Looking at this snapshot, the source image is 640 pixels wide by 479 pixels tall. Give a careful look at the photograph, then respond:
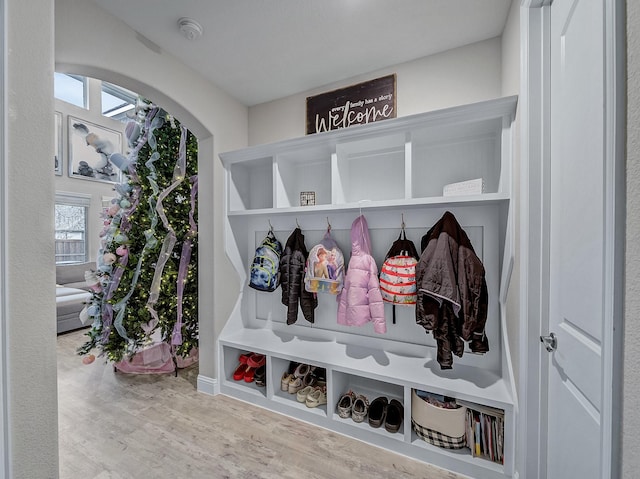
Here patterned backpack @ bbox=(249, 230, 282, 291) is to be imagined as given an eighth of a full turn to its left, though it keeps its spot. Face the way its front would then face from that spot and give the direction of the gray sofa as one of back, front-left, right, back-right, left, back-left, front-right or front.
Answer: back-right

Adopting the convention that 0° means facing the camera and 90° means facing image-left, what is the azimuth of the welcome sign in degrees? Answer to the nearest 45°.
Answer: approximately 45°

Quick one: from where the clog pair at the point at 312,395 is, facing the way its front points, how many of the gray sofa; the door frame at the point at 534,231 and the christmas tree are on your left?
1

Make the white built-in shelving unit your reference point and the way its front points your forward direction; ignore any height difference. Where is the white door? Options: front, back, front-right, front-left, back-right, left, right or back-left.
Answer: left

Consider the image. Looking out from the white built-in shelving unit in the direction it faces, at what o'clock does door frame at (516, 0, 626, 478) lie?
The door frame is roughly at 9 o'clock from the white built-in shelving unit.

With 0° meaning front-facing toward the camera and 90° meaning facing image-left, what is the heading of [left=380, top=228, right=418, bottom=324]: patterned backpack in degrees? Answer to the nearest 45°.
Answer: approximately 45°

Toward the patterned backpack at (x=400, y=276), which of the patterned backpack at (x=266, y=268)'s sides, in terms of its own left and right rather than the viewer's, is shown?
left
